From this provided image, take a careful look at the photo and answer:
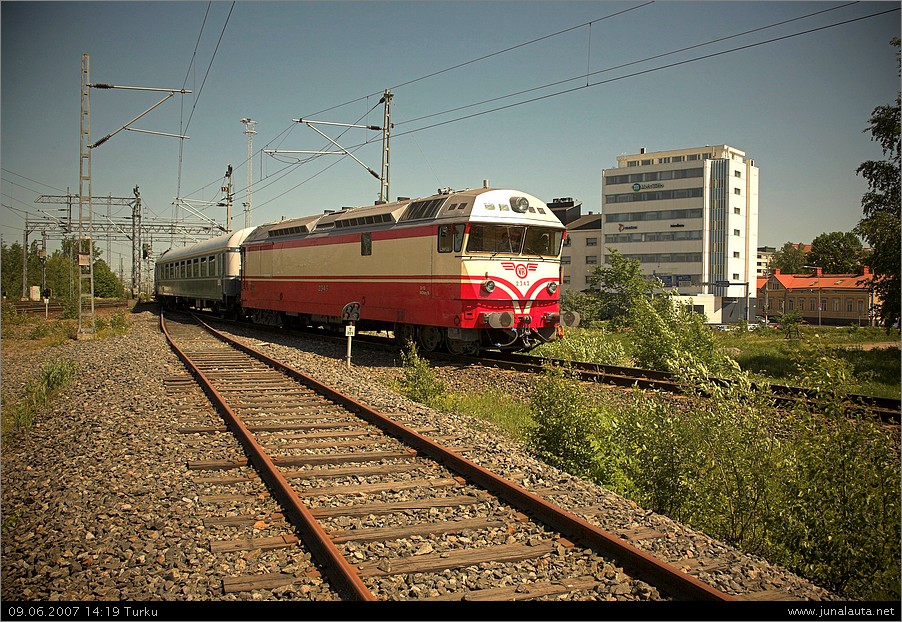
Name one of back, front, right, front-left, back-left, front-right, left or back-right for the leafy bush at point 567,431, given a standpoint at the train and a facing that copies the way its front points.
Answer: front-right

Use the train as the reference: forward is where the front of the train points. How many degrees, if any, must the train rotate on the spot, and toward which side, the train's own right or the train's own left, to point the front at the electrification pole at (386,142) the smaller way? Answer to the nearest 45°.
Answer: approximately 135° to the train's own left

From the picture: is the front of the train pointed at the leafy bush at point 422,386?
no

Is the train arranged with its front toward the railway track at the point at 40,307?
no

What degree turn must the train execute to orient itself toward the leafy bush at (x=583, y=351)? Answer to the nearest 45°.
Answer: approximately 45° to its left

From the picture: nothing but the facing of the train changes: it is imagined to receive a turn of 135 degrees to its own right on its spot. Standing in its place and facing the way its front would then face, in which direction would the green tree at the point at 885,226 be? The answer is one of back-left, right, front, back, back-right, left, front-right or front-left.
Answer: back

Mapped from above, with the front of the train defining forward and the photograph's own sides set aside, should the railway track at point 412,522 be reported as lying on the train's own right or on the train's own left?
on the train's own right

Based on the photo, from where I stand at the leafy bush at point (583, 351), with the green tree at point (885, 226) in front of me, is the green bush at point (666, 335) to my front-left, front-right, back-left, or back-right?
front-right

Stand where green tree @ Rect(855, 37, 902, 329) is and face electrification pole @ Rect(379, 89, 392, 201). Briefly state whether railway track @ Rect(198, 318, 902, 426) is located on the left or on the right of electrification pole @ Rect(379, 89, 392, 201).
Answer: left

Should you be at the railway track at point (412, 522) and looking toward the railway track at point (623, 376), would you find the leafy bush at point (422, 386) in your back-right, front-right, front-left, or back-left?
front-left

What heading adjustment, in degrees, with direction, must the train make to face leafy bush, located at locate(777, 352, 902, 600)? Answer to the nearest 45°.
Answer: approximately 45° to its right

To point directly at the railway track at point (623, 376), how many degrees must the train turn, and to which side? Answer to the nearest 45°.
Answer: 0° — it already faces it
